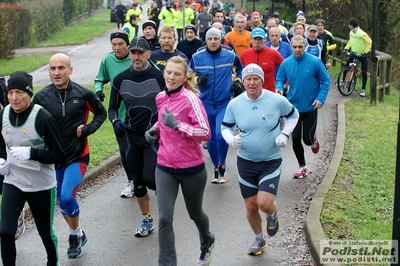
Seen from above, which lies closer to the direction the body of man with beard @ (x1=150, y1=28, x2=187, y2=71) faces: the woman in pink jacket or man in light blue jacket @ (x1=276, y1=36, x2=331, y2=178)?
the woman in pink jacket

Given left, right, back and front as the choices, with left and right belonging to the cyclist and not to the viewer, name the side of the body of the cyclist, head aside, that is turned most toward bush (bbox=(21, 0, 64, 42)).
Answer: right

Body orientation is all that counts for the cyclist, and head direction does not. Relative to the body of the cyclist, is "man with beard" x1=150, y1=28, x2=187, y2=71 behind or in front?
in front

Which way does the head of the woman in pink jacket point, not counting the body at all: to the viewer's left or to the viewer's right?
to the viewer's left

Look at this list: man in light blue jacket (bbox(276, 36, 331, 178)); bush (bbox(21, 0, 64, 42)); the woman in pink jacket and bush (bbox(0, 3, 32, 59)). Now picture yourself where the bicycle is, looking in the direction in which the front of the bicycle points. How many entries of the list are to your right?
2

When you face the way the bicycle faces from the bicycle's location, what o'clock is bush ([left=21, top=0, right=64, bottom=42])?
The bush is roughly at 3 o'clock from the bicycle.

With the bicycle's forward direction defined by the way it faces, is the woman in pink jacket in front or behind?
in front

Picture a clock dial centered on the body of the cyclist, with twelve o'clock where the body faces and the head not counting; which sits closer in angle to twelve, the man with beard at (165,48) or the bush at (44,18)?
the man with beard
